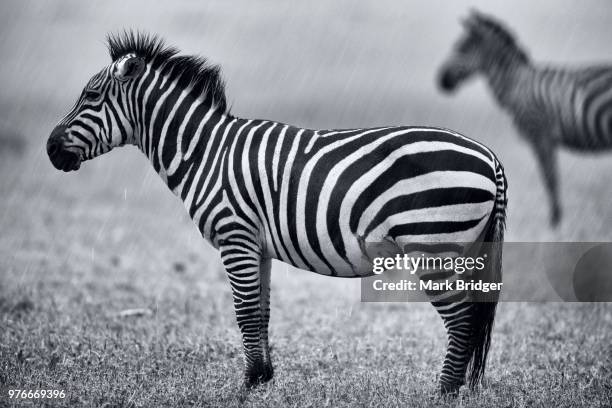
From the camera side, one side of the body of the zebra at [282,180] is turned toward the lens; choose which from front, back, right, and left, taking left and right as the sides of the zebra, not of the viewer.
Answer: left

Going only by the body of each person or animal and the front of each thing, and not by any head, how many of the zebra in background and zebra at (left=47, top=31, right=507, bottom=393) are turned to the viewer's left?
2

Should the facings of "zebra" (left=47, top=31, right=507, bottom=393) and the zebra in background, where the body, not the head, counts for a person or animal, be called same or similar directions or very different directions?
same or similar directions

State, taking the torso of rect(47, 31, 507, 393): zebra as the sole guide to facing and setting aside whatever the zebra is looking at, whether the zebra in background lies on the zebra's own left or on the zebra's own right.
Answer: on the zebra's own right

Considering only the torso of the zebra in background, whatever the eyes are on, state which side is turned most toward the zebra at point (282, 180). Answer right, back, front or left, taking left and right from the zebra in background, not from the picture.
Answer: left

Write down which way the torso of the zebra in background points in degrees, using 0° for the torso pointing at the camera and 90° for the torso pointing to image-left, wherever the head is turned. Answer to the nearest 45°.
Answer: approximately 90°
